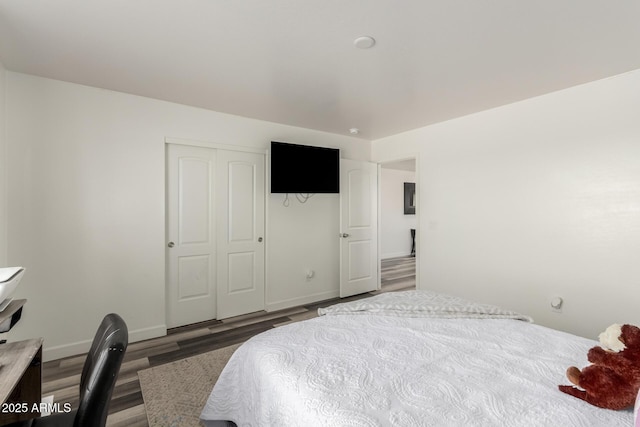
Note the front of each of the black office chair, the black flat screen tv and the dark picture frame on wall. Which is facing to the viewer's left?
the black office chair

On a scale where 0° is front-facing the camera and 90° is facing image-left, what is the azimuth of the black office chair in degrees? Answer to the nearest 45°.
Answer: approximately 90°

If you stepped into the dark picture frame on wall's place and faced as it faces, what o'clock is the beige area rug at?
The beige area rug is roughly at 2 o'clock from the dark picture frame on wall.

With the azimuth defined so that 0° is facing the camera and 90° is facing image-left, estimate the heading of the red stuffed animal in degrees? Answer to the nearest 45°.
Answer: approximately 90°
